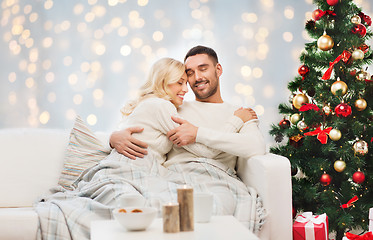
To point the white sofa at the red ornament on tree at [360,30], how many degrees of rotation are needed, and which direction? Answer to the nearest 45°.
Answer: approximately 90° to its left

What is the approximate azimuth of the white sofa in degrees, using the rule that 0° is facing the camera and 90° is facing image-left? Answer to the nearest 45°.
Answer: approximately 0°

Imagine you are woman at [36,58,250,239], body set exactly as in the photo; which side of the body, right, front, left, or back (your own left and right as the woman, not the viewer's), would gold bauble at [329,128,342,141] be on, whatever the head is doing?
front

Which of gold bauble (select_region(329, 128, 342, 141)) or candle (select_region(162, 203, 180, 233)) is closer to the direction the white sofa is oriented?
the candle

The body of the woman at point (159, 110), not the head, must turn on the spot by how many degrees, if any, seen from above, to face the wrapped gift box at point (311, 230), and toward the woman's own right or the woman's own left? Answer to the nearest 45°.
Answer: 0° — they already face it

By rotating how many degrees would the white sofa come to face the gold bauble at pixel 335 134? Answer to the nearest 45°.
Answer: approximately 90° to its left

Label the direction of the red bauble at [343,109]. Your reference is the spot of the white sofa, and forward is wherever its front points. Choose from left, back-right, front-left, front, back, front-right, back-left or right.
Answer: left

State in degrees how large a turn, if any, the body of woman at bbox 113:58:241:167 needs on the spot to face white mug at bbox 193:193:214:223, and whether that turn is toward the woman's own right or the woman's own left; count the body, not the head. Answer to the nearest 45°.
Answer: approximately 90° to the woman's own right

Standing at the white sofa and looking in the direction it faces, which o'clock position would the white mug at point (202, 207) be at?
The white mug is roughly at 11 o'clock from the white sofa.

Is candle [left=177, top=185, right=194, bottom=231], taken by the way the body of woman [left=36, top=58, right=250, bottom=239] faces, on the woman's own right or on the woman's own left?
on the woman's own right

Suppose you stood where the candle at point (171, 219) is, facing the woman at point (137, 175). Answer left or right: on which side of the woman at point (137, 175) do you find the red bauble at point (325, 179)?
right

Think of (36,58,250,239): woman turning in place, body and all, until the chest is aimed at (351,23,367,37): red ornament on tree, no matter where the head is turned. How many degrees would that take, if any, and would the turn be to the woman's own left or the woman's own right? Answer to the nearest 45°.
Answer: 0° — they already face it

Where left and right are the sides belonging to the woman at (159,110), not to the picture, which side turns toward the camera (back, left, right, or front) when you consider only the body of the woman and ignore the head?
right

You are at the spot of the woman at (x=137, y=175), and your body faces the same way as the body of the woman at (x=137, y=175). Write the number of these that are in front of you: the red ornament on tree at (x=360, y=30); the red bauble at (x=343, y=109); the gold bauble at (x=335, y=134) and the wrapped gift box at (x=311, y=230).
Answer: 4
